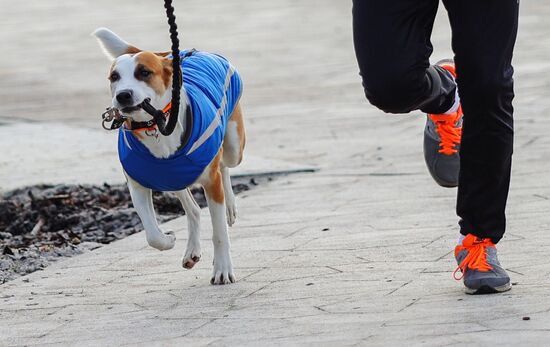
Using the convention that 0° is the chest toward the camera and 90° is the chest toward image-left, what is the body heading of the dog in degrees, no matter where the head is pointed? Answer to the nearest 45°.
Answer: approximately 45°
